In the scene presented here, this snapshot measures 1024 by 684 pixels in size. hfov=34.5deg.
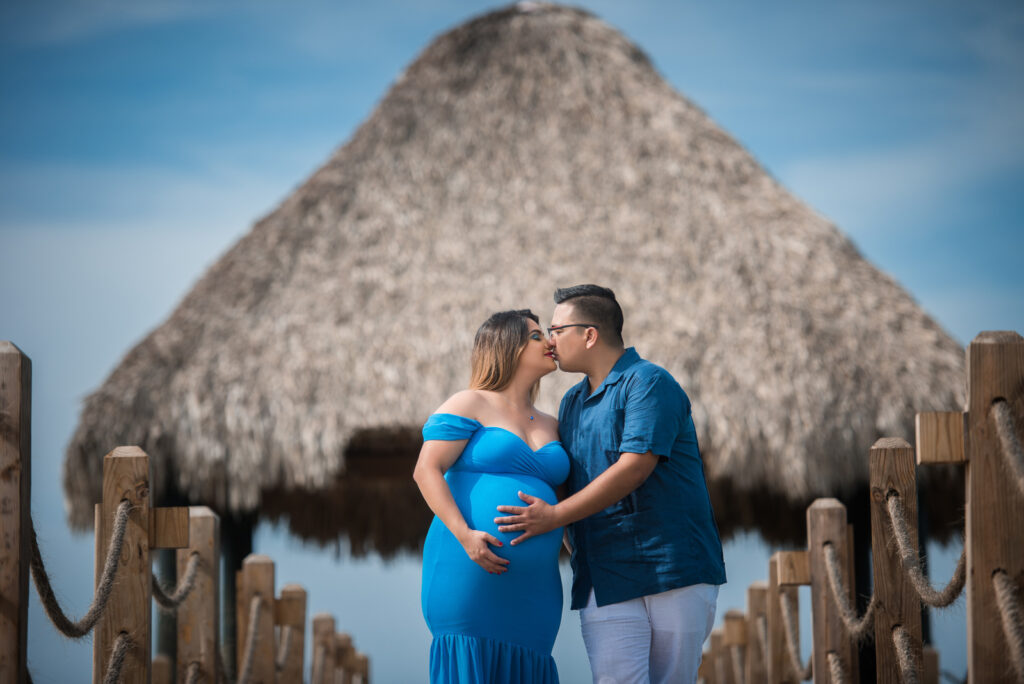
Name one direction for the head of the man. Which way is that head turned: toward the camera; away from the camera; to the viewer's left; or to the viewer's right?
to the viewer's left

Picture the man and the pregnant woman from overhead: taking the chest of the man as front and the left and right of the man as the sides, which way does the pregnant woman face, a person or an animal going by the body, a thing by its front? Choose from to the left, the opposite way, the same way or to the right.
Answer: to the left

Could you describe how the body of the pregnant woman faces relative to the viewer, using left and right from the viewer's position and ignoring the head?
facing the viewer and to the right of the viewer

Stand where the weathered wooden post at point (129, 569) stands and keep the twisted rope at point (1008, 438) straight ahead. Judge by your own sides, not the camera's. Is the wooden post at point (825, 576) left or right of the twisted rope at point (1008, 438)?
left

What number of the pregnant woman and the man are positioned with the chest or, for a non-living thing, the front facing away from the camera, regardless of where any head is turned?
0

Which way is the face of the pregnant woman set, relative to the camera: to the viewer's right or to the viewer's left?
to the viewer's right

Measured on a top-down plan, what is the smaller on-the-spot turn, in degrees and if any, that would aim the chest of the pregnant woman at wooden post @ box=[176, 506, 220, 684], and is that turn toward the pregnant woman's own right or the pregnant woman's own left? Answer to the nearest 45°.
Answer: approximately 180°

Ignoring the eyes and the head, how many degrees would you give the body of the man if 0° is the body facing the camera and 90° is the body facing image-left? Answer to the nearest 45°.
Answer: approximately 45°

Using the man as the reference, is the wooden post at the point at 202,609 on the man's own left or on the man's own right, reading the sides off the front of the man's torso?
on the man's own right

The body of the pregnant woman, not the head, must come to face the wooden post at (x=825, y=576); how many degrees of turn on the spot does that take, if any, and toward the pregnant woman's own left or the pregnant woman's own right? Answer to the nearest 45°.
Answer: approximately 90° to the pregnant woman's own left

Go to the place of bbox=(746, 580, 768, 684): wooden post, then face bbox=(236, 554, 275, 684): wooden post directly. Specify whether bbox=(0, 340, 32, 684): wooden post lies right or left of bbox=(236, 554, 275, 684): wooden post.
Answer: left
